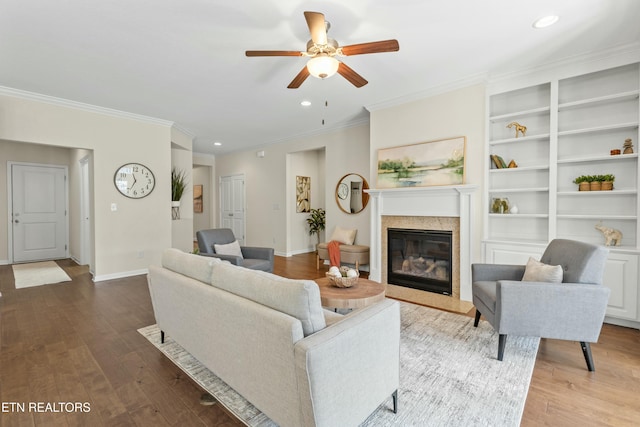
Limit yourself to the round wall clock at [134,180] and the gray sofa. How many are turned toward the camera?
1

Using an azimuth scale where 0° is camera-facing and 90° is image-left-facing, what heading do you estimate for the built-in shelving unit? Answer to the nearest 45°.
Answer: approximately 45°

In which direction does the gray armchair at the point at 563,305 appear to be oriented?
to the viewer's left

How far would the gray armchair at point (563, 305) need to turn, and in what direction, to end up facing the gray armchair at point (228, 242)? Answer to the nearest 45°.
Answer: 0° — it already faces it

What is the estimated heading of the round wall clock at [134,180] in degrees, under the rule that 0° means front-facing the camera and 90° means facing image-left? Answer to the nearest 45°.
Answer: approximately 0°

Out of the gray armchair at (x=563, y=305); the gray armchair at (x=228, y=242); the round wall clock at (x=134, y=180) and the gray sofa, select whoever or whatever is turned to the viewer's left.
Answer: the gray armchair at (x=563, y=305)

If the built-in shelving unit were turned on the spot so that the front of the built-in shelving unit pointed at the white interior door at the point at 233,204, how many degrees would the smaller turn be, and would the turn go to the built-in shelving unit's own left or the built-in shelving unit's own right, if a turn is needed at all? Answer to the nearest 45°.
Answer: approximately 45° to the built-in shelving unit's own right
